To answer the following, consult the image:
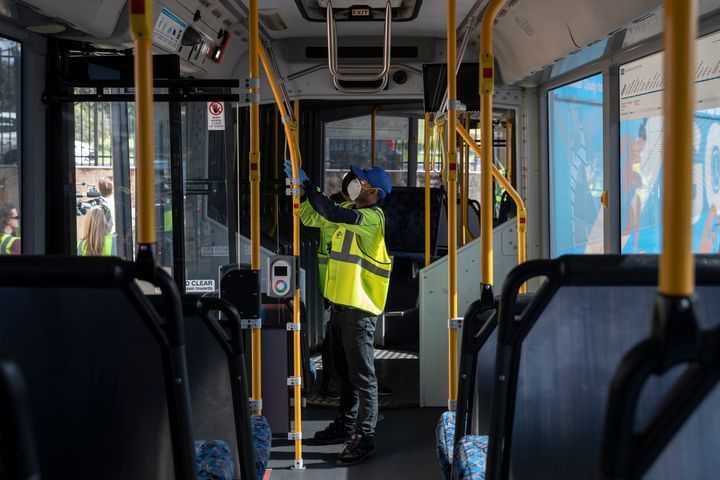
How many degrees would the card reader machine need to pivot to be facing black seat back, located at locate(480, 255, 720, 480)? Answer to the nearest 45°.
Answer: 0° — it already faces it

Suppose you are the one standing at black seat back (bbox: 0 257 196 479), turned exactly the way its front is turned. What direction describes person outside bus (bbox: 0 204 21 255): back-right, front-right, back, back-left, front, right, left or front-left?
front

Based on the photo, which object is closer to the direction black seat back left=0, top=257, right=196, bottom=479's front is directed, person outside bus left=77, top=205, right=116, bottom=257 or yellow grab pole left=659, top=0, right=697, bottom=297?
the person outside bus

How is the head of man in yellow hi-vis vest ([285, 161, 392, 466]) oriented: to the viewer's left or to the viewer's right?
to the viewer's left

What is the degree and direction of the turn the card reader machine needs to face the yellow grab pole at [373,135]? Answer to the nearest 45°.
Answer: approximately 180°

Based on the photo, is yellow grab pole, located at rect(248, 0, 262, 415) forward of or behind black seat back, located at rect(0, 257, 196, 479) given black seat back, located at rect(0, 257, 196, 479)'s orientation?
forward

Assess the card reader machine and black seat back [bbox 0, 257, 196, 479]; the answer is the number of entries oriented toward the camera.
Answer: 1

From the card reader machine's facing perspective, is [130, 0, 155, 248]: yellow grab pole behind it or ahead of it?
ahead

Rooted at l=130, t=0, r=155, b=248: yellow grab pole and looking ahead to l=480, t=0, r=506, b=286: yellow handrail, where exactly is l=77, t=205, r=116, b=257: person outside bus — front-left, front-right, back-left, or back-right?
front-left

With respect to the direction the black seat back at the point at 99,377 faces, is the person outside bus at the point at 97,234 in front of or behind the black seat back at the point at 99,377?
in front

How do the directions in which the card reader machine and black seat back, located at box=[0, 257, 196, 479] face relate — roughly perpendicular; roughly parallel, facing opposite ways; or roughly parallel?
roughly parallel, facing opposite ways

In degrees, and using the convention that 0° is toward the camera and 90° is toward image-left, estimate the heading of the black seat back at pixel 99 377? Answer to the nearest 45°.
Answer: approximately 180°

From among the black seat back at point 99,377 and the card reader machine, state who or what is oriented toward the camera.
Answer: the card reader machine

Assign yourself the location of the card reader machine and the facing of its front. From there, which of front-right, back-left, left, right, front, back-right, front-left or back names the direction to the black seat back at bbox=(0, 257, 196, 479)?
front

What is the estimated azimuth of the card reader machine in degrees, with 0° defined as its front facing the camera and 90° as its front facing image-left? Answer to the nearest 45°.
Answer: approximately 0°
